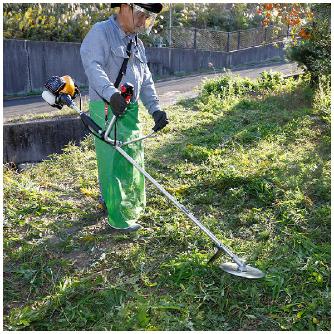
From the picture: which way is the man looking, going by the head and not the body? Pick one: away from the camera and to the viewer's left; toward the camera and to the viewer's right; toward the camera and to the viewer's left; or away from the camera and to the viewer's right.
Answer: toward the camera and to the viewer's right

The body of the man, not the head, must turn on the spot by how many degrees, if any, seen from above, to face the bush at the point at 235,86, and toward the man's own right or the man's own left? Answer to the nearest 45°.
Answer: approximately 135° to the man's own left

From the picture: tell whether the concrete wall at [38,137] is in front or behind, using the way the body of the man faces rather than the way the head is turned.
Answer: behind

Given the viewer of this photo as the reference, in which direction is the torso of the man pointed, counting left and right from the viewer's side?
facing the viewer and to the right of the viewer

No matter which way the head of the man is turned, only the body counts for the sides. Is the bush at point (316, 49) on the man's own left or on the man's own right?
on the man's own left

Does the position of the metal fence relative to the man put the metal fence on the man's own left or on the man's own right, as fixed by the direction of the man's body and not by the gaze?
on the man's own left
